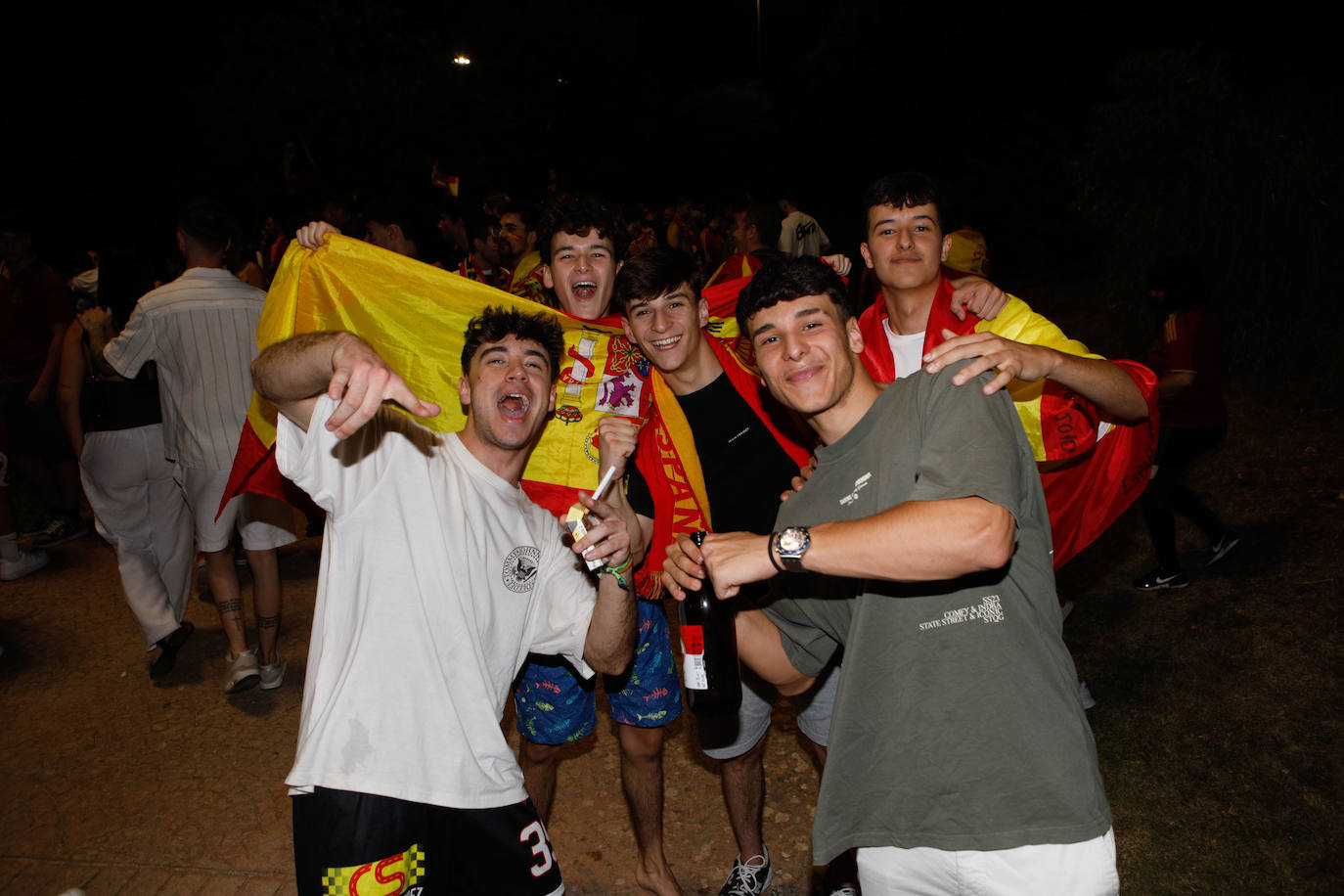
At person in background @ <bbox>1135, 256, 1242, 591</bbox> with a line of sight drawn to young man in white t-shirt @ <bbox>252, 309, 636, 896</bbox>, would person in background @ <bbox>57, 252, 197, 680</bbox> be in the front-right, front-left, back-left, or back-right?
front-right

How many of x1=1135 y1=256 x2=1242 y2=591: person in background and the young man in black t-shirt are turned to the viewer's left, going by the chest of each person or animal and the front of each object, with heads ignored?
1

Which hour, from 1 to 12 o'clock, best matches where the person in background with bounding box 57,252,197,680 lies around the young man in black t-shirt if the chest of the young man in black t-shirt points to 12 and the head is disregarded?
The person in background is roughly at 4 o'clock from the young man in black t-shirt.

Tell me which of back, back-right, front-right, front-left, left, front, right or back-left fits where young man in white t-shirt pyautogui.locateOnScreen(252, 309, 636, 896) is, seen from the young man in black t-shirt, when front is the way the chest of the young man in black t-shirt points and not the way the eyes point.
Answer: front-right

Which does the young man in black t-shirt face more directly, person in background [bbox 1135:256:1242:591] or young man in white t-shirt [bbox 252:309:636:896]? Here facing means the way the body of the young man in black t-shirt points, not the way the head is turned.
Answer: the young man in white t-shirt

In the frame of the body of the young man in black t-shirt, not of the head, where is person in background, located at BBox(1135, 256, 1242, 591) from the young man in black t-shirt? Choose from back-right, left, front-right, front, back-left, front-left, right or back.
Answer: back-left

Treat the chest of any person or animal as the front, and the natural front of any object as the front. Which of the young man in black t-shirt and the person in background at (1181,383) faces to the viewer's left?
the person in background

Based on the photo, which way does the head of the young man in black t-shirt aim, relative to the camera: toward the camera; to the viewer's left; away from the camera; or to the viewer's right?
toward the camera

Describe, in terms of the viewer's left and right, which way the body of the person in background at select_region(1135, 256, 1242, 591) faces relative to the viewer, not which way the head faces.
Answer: facing to the left of the viewer

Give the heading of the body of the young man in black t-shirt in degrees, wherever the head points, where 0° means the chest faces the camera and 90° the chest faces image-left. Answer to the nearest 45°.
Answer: approximately 0°

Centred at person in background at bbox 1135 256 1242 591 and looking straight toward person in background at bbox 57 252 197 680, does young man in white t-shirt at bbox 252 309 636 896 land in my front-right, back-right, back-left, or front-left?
front-left

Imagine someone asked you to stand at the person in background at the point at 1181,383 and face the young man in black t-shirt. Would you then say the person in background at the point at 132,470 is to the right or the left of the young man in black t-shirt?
right

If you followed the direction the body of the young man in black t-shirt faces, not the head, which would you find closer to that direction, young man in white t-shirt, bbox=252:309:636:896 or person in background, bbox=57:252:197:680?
the young man in white t-shirt
